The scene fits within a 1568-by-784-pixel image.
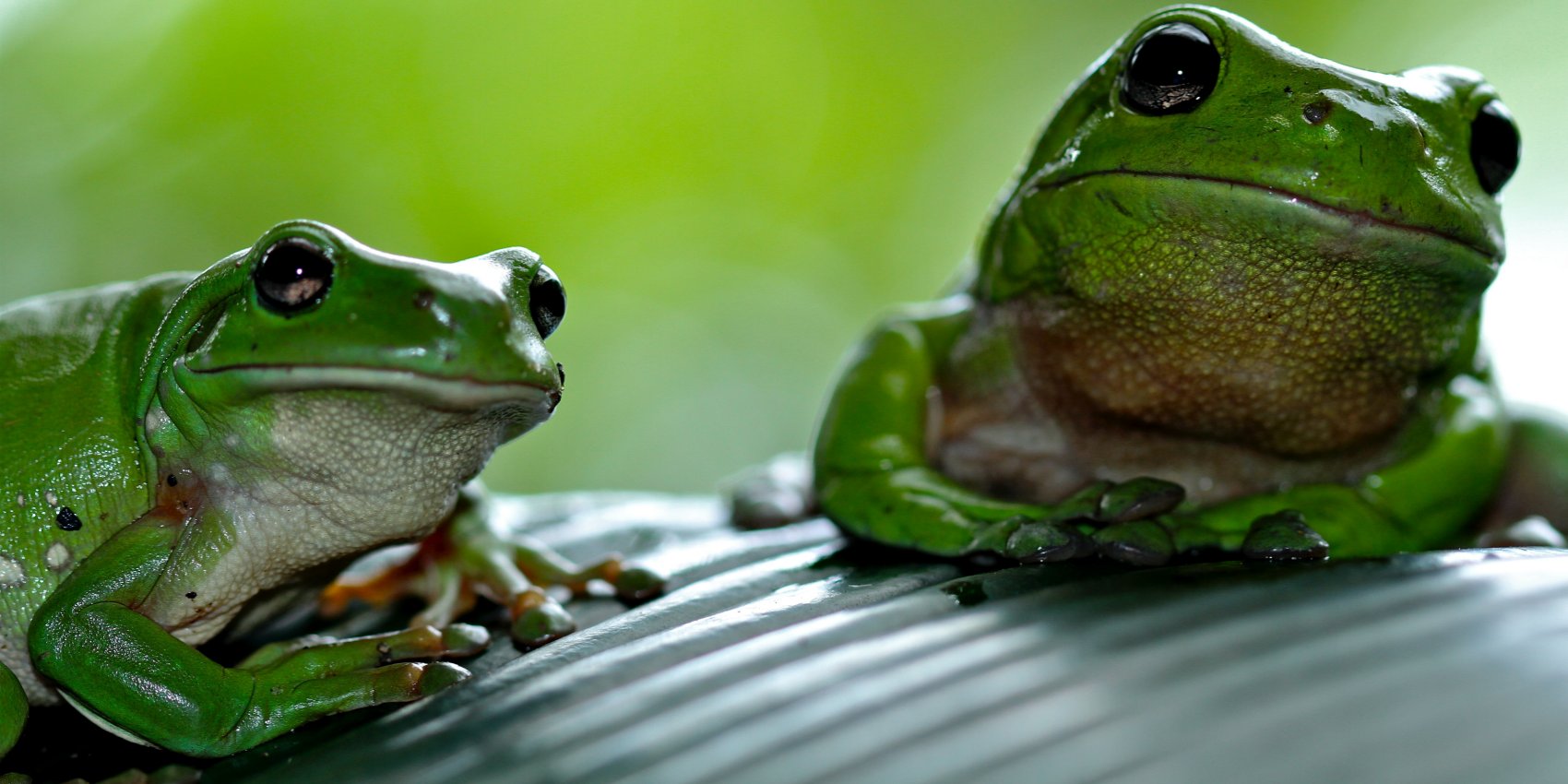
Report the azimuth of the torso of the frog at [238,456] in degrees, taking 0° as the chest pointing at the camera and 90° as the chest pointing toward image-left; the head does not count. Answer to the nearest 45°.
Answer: approximately 315°

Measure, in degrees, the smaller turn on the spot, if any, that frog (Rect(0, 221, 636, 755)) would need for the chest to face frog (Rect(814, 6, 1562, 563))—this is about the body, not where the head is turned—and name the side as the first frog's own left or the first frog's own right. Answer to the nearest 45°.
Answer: approximately 45° to the first frog's own left
